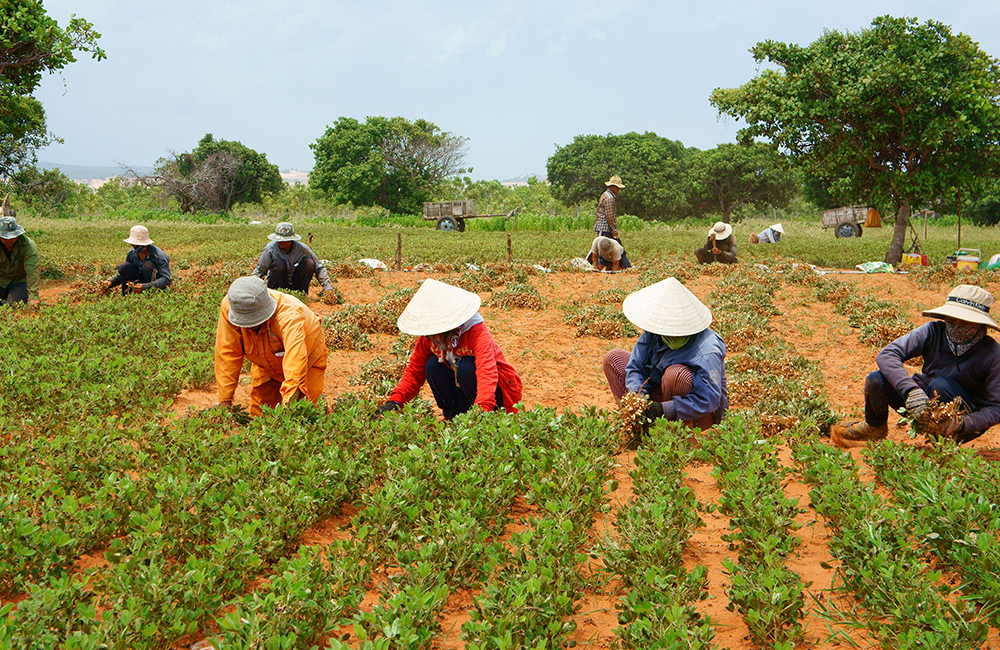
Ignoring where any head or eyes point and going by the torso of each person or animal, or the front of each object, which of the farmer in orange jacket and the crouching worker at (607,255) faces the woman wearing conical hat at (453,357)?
the crouching worker

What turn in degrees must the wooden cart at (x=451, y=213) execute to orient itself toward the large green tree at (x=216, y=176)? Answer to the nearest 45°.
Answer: approximately 135° to its left

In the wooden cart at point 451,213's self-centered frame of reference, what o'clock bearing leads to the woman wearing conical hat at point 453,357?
The woman wearing conical hat is roughly at 3 o'clock from the wooden cart.

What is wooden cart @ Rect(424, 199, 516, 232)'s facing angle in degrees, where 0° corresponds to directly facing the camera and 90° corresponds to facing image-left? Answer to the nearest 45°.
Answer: approximately 270°

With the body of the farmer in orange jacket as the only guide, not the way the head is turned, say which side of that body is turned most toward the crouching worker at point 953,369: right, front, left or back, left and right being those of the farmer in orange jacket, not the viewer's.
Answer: left

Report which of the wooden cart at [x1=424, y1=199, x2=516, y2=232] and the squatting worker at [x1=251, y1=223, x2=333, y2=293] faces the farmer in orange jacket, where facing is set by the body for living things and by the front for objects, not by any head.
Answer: the squatting worker

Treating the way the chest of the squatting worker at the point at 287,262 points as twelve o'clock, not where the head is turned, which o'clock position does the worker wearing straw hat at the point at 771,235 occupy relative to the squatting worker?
The worker wearing straw hat is roughly at 8 o'clock from the squatting worker.

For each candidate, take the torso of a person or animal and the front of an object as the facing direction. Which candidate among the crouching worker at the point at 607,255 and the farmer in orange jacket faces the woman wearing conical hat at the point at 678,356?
the crouching worker

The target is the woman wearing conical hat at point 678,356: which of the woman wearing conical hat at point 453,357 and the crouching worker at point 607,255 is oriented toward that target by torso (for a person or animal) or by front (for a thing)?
the crouching worker

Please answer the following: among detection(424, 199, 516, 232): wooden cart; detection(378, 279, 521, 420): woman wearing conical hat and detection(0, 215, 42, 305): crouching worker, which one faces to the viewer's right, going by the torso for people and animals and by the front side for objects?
the wooden cart
